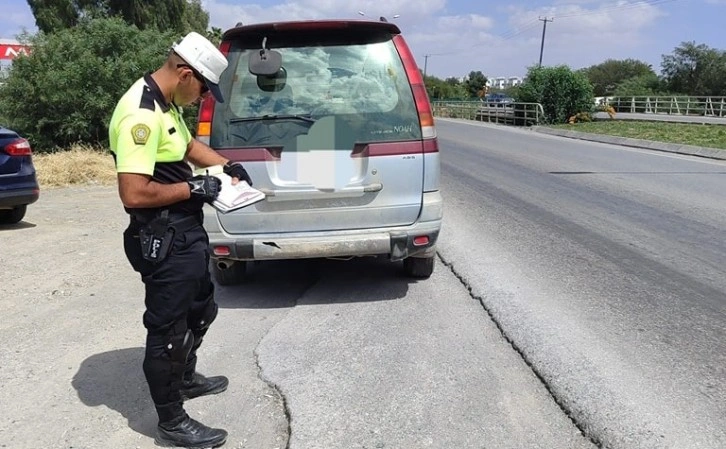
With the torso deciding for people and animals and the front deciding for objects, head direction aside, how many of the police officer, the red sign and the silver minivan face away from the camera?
1

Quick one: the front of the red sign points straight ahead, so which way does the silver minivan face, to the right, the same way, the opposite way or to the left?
the opposite way

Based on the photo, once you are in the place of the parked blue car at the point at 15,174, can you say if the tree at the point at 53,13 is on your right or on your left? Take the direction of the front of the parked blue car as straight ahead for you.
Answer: on your right

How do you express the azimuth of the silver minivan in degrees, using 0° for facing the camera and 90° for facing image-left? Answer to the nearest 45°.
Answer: approximately 180°

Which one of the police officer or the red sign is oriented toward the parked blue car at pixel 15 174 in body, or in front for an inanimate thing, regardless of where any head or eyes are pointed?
the red sign

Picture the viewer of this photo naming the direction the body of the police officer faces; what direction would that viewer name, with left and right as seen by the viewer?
facing to the right of the viewer

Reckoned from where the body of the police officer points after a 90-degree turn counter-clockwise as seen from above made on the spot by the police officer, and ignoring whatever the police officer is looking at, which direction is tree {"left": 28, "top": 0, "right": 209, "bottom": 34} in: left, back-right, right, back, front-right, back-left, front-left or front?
front

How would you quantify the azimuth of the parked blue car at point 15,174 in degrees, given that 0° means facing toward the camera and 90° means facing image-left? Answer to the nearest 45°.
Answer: approximately 135°

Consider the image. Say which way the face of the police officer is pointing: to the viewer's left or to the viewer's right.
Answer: to the viewer's right

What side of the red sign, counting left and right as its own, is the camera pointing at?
front

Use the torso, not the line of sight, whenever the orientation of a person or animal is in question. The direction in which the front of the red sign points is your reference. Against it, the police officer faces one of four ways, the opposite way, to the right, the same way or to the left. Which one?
to the left

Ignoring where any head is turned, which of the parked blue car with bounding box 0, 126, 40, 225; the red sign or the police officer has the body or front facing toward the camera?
the red sign

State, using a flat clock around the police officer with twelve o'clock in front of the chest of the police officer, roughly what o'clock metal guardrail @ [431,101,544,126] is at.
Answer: The metal guardrail is roughly at 10 o'clock from the police officer.
